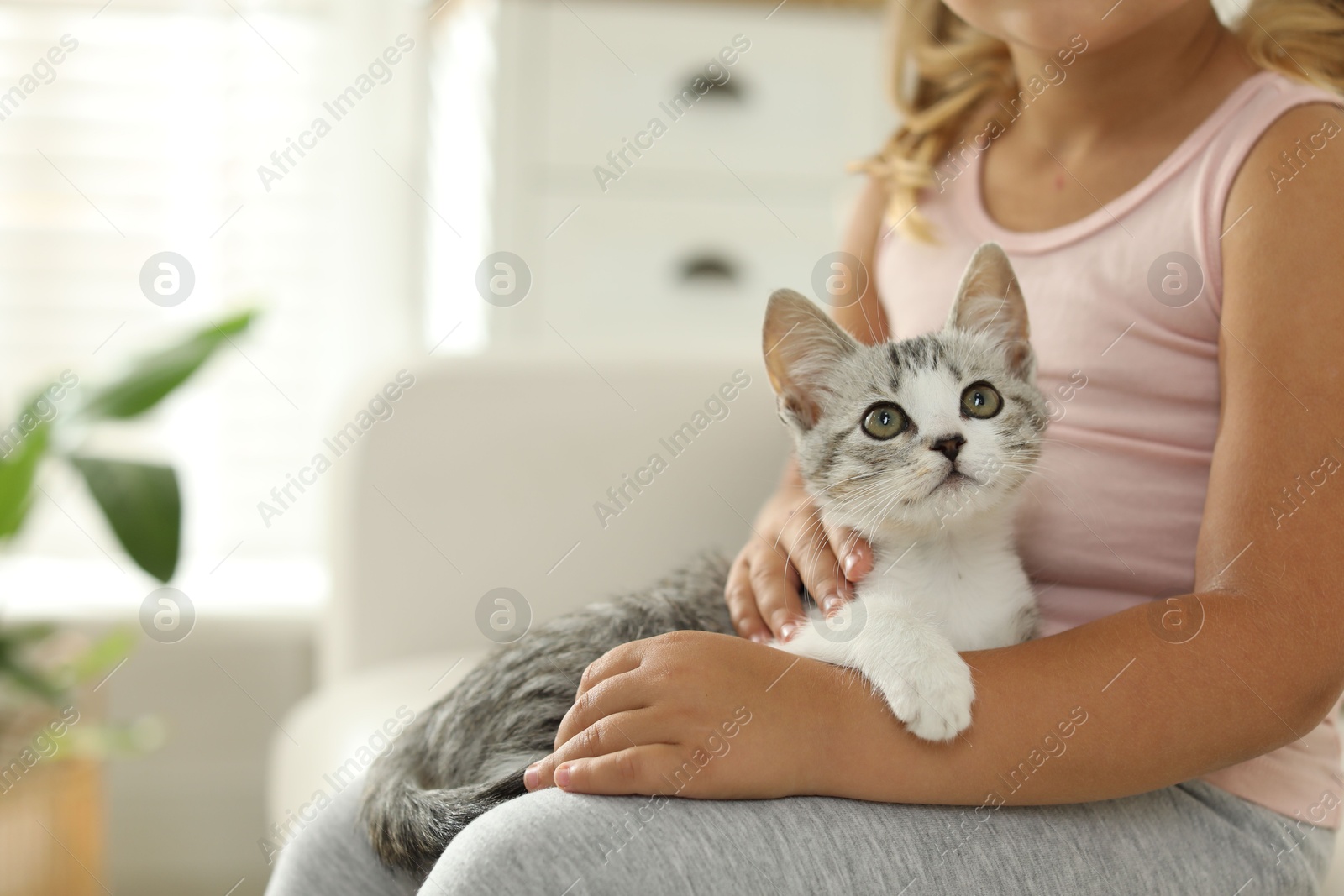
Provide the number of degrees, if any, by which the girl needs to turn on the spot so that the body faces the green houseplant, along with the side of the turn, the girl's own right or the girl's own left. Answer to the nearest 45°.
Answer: approximately 90° to the girl's own right

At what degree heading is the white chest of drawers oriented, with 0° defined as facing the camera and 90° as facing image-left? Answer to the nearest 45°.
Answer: approximately 0°

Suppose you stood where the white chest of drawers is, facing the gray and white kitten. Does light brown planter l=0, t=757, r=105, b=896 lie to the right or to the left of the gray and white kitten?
right

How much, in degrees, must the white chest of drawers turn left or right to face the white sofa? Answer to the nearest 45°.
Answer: approximately 45° to its right

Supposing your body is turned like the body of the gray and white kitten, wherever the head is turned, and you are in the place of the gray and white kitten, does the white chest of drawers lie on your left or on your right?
on your left

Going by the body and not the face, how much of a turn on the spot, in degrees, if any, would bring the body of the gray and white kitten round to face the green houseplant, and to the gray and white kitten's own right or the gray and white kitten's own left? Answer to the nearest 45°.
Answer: approximately 180°
